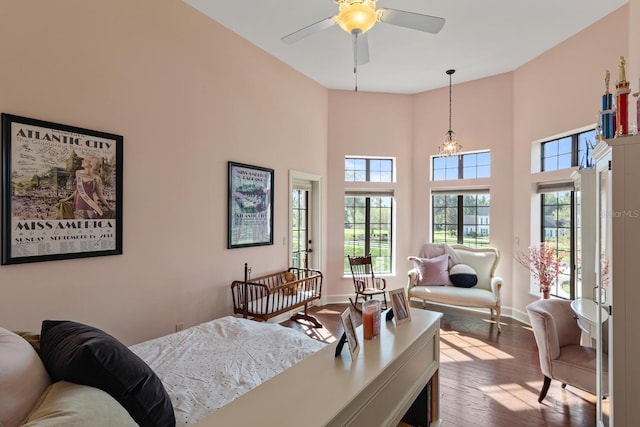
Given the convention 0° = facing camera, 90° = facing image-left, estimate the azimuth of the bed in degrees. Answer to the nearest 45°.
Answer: approximately 225°

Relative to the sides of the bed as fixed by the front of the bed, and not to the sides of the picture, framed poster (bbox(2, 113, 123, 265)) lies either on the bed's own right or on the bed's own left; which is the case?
on the bed's own left

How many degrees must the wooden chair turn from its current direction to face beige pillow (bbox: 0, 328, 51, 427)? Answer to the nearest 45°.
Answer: approximately 45° to its right

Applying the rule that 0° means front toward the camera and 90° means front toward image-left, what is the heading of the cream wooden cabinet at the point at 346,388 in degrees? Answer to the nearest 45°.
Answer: approximately 315°

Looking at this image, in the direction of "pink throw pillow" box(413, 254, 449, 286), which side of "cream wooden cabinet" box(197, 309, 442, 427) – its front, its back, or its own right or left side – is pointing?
left
